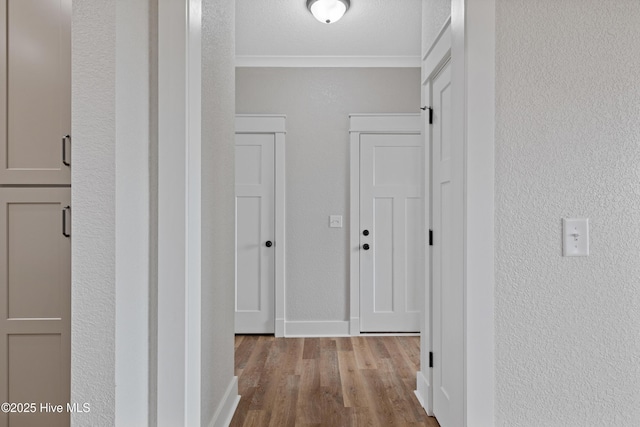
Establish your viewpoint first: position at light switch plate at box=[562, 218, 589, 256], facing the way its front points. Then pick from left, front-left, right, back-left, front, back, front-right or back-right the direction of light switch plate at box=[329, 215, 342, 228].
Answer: back-right

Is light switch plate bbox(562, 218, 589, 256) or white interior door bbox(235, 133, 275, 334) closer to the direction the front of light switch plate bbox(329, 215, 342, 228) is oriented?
the light switch plate

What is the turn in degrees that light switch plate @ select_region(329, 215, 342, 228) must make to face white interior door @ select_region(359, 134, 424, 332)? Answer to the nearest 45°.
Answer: approximately 90° to its left

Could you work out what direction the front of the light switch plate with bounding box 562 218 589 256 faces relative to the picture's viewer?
facing the viewer

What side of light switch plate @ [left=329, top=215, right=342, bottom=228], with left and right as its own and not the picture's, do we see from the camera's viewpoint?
front

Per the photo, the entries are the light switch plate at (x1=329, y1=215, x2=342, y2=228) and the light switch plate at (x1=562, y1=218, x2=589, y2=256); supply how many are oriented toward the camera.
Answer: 2

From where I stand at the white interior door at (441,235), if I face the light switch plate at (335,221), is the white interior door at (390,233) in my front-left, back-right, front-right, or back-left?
front-right

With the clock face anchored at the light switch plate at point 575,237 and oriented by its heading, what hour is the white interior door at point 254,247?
The white interior door is roughly at 4 o'clock from the light switch plate.

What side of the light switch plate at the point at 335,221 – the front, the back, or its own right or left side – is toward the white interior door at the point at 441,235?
front
